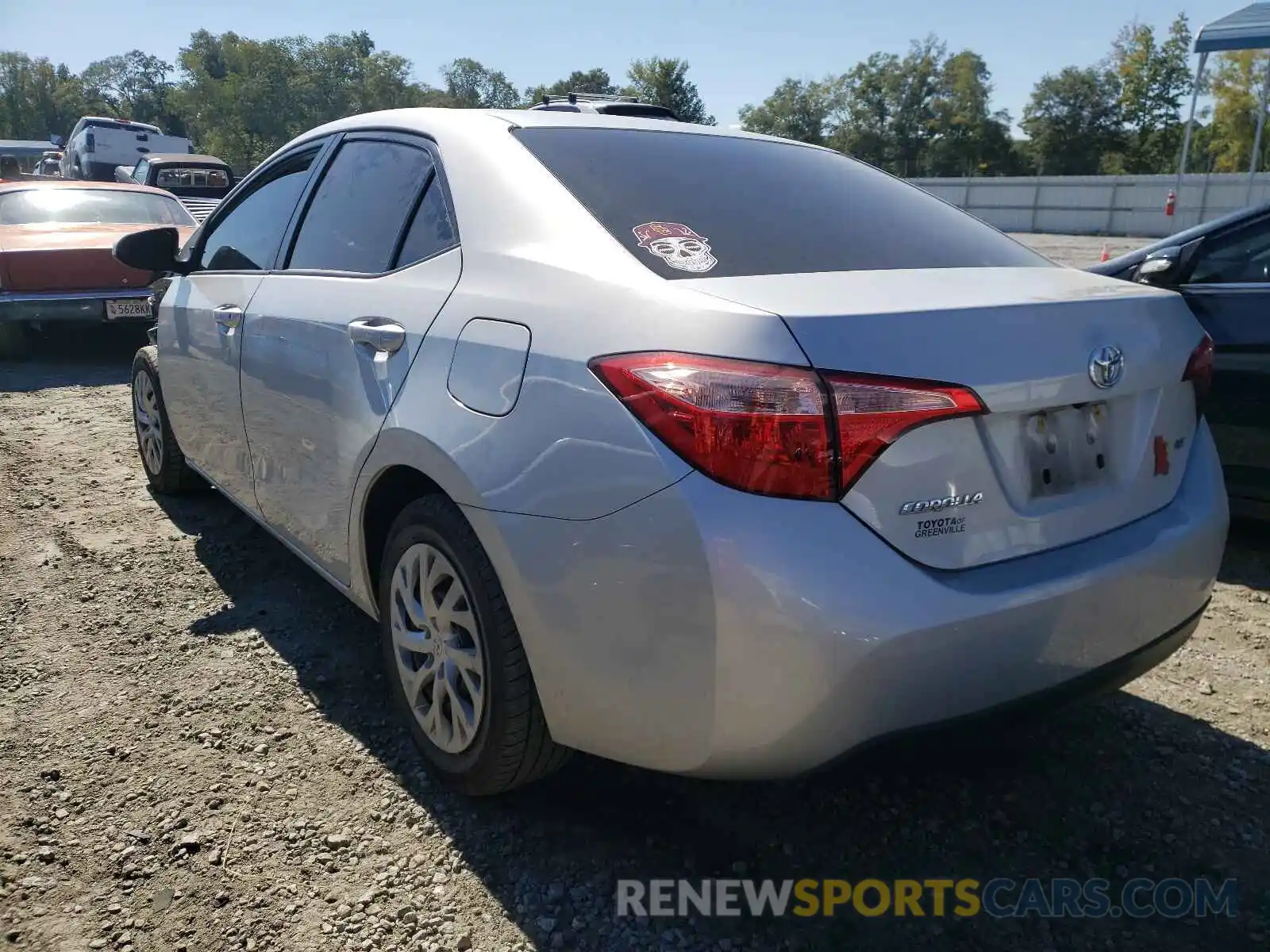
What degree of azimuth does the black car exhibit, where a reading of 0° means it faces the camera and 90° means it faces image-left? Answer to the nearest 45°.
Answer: approximately 90°

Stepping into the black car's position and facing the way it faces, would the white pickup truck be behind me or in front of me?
in front

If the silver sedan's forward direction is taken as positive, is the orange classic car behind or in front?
in front

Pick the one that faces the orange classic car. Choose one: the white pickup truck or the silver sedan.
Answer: the silver sedan

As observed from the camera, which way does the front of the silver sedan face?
facing away from the viewer and to the left of the viewer

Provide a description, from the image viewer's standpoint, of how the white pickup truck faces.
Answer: facing away from the viewer and to the left of the viewer
